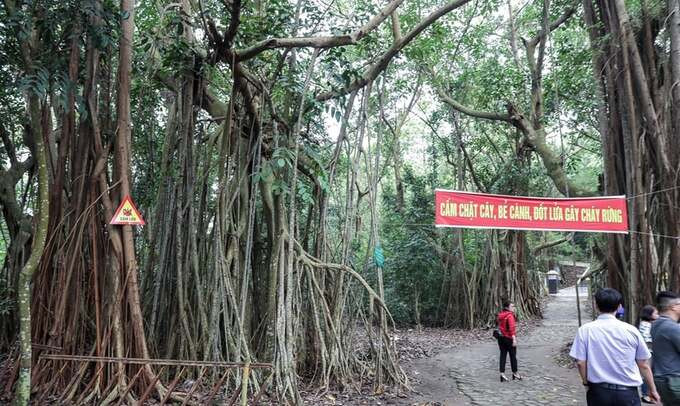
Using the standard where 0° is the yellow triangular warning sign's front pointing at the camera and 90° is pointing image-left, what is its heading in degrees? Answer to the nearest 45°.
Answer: approximately 0°

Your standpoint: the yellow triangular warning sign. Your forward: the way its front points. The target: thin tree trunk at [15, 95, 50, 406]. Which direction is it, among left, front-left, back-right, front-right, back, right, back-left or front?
front-right

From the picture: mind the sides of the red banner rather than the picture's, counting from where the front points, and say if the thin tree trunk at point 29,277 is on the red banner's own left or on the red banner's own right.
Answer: on the red banner's own right

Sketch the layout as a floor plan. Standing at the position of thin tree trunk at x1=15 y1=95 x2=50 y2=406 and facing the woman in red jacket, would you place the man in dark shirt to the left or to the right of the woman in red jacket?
right

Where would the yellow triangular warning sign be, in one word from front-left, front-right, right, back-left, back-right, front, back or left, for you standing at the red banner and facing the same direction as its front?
front-right

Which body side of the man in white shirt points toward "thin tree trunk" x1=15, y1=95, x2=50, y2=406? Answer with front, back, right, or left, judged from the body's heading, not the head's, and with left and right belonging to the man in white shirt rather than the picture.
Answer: left

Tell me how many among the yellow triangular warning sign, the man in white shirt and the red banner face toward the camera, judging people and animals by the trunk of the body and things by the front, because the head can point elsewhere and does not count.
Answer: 2

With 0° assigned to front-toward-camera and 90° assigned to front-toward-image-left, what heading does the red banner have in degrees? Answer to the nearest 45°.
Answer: approximately 0°

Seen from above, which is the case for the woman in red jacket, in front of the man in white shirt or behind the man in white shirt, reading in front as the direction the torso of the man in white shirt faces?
in front

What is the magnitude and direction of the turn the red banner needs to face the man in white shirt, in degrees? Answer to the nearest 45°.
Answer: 0° — it already faces them

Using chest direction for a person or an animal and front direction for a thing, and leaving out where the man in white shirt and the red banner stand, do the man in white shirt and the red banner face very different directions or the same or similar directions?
very different directions

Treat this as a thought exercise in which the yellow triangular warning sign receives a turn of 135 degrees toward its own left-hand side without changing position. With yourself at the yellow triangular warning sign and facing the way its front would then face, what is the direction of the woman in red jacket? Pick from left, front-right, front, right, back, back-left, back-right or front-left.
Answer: front-right

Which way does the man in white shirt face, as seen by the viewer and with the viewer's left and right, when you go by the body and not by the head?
facing away from the viewer

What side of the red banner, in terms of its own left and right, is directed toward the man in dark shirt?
front

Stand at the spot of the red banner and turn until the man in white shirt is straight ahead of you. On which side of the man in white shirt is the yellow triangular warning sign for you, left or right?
right
